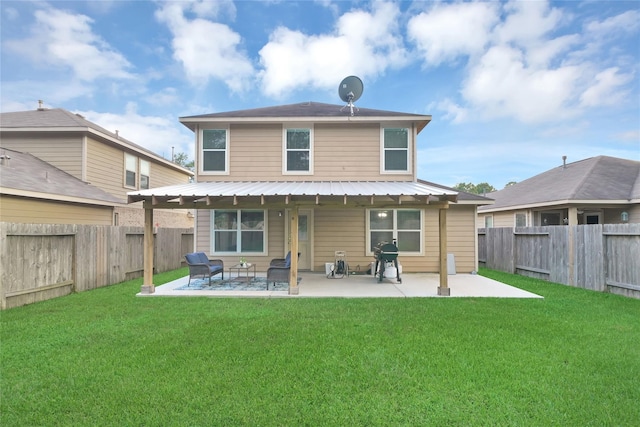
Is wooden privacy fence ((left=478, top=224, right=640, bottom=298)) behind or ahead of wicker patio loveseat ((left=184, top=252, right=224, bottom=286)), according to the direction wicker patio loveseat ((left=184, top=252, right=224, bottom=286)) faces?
ahead

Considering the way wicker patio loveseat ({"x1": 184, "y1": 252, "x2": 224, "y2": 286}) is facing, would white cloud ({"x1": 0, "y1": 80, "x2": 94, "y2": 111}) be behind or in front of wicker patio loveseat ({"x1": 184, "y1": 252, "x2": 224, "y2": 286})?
behind

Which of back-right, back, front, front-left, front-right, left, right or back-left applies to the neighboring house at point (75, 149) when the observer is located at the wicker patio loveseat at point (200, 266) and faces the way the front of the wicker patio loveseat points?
back

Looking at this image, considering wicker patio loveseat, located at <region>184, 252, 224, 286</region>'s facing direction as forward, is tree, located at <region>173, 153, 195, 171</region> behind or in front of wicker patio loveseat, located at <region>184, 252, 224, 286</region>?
behind

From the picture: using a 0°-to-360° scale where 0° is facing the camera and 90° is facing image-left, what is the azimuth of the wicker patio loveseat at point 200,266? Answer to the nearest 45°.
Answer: approximately 315°

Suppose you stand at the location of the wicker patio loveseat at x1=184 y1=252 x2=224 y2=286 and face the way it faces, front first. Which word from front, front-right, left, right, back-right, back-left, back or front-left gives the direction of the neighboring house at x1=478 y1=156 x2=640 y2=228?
front-left
